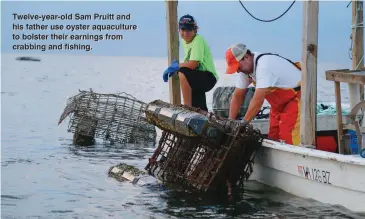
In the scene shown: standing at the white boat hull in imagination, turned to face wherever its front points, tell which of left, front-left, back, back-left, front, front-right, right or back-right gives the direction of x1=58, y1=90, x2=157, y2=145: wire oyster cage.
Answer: front

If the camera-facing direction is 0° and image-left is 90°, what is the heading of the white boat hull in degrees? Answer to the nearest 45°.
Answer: approximately 135°

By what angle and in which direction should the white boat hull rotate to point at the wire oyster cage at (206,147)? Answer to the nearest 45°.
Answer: approximately 45° to its left
